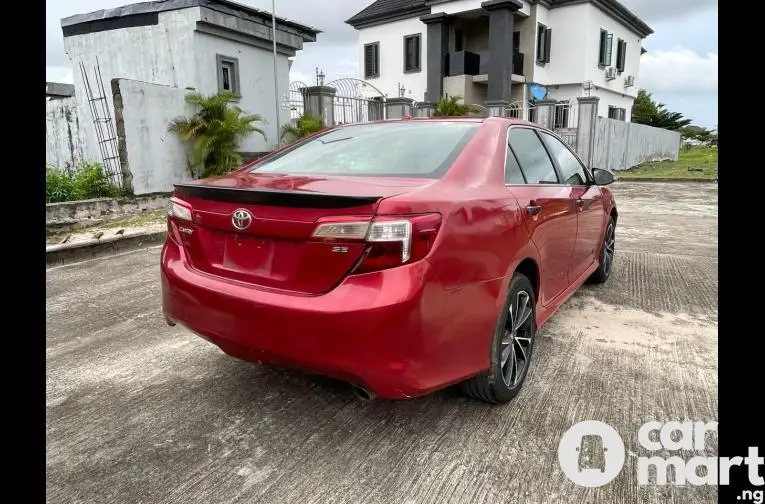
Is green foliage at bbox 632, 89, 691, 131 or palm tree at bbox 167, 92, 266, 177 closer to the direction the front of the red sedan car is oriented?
the green foliage

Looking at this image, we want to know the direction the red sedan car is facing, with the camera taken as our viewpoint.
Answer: facing away from the viewer and to the right of the viewer

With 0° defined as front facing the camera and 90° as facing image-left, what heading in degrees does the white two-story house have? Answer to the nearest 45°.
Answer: approximately 45°

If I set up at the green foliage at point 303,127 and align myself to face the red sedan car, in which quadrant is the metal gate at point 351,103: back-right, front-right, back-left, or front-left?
back-left

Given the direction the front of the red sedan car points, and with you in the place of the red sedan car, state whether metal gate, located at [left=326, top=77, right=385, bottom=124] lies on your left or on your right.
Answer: on your left

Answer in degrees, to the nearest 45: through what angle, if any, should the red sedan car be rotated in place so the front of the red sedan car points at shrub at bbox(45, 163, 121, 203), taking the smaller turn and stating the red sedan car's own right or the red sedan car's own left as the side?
approximately 90° to the red sedan car's own left

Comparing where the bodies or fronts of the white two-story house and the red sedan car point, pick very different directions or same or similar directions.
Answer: very different directions

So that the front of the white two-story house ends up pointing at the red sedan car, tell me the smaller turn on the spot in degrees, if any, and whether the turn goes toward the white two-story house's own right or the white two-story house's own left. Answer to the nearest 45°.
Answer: approximately 45° to the white two-story house's own left
